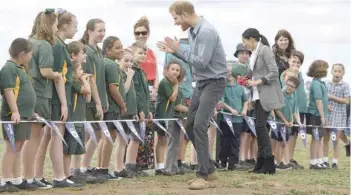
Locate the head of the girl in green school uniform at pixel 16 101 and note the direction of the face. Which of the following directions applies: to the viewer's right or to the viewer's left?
to the viewer's right

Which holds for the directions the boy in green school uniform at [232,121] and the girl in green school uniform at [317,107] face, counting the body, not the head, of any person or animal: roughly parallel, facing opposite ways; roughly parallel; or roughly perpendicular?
roughly perpendicular

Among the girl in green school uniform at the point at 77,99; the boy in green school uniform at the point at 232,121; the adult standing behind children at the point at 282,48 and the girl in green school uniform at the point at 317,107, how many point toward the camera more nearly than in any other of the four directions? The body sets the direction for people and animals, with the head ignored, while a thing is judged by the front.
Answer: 2

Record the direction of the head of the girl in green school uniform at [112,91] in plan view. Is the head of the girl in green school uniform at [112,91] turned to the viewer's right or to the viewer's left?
to the viewer's right

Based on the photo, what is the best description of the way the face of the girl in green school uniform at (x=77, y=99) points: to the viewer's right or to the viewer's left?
to the viewer's right

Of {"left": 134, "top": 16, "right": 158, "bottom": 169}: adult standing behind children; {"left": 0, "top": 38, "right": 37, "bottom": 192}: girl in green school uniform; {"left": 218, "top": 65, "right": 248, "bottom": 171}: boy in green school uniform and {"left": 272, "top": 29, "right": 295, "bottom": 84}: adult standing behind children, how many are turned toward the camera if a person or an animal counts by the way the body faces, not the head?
3

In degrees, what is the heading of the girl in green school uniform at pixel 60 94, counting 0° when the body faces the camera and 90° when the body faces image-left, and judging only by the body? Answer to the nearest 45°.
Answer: approximately 270°

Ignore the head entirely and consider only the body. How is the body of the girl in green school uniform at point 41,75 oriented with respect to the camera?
to the viewer's right

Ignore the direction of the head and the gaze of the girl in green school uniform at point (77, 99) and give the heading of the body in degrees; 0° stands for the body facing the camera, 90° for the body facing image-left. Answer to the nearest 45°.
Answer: approximately 270°

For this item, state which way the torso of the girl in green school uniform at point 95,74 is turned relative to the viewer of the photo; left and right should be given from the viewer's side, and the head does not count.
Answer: facing to the right of the viewer
